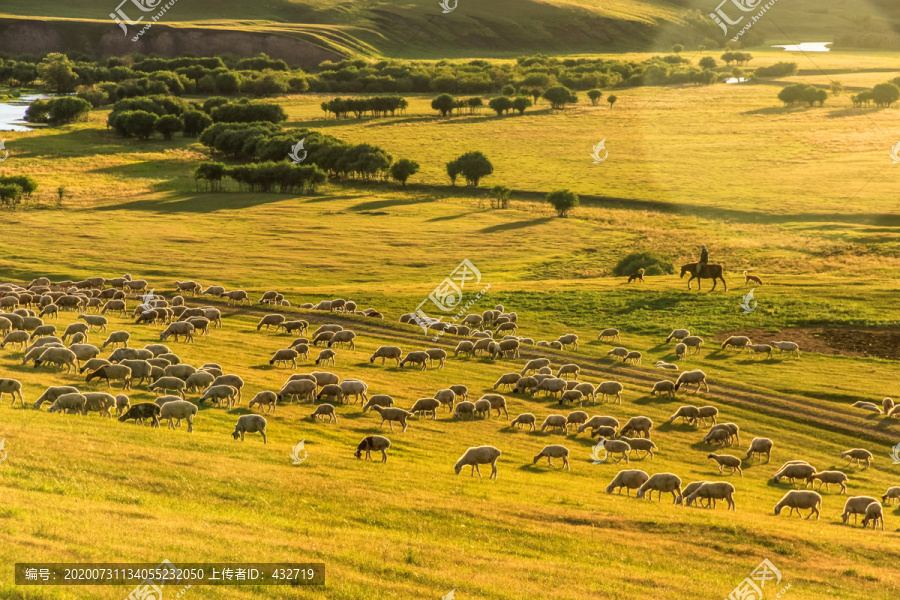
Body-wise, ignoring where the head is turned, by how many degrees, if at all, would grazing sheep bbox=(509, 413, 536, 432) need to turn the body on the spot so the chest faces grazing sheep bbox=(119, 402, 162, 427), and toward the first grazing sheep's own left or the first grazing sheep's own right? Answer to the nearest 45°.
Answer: approximately 45° to the first grazing sheep's own left

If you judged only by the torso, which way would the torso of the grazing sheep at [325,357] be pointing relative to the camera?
to the viewer's left

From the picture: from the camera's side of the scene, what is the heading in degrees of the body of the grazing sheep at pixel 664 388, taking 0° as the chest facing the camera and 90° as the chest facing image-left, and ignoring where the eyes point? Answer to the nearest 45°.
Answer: approximately 90°

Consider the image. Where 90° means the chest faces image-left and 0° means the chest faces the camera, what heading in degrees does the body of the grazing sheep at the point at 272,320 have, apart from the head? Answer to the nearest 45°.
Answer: approximately 90°

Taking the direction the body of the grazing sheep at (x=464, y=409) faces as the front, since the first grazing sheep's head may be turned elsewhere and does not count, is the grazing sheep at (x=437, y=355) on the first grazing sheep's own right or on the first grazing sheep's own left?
on the first grazing sheep's own right

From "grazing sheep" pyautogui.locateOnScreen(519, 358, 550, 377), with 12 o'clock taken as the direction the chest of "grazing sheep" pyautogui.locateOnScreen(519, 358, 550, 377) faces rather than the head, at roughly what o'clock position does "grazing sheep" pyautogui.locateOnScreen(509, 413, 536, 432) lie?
"grazing sheep" pyautogui.locateOnScreen(509, 413, 536, 432) is roughly at 9 o'clock from "grazing sheep" pyautogui.locateOnScreen(519, 358, 550, 377).

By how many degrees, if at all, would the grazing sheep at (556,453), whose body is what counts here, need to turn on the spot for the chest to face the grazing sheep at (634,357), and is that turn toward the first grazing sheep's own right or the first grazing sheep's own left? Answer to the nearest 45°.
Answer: approximately 90° to the first grazing sheep's own right

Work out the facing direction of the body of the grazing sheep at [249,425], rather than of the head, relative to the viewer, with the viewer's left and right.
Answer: facing to the left of the viewer

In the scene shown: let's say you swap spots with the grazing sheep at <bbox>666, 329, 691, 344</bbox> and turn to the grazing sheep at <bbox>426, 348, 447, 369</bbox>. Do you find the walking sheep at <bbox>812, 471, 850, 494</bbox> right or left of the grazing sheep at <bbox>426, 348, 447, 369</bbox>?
left
